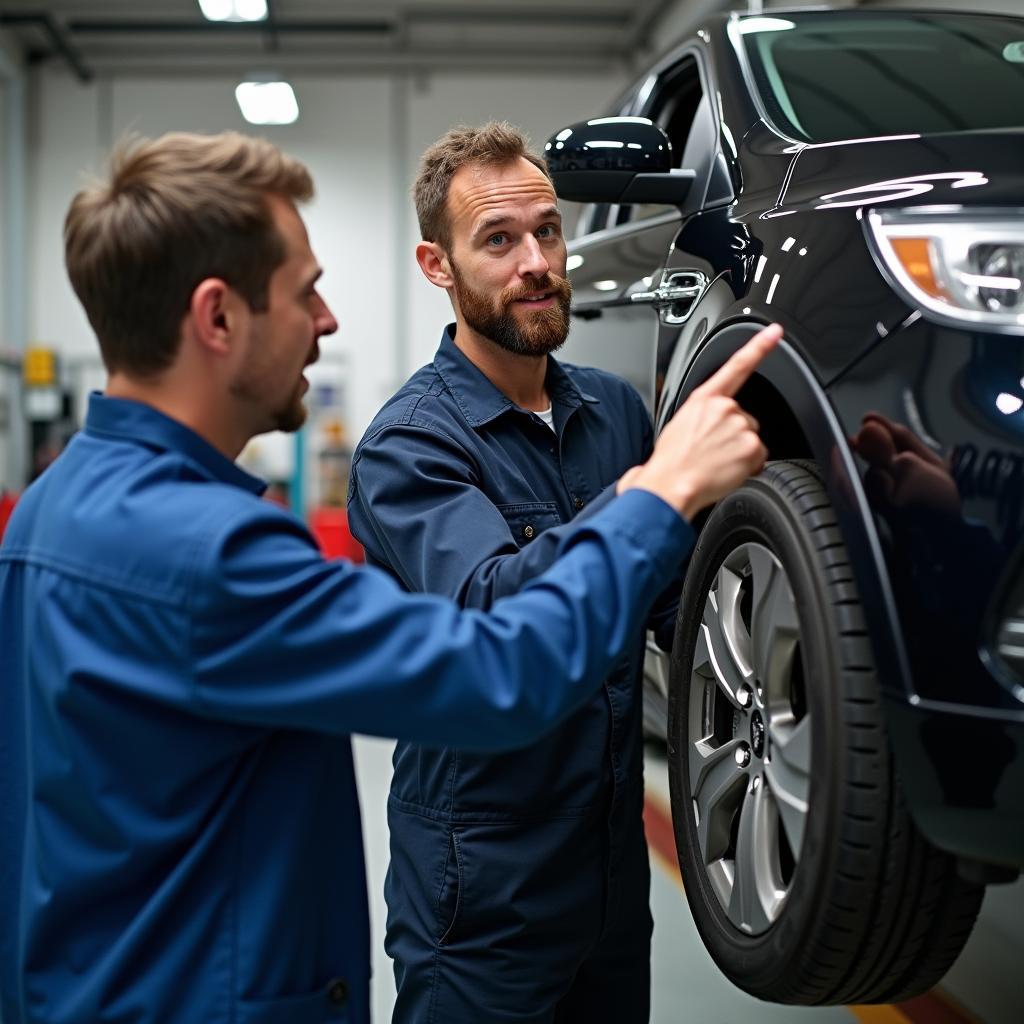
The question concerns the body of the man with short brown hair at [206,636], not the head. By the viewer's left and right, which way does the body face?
facing away from the viewer and to the right of the viewer

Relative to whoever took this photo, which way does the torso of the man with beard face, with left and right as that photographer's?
facing the viewer and to the right of the viewer

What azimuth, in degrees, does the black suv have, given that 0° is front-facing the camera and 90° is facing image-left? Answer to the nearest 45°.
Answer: approximately 315°

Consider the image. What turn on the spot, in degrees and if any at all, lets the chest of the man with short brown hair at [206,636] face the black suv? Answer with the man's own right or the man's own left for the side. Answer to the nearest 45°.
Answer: approximately 45° to the man's own right

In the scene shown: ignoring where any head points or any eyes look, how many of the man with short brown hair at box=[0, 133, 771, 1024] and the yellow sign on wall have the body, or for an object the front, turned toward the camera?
1

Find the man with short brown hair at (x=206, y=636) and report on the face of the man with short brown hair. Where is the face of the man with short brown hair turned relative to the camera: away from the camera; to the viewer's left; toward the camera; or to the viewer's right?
to the viewer's right

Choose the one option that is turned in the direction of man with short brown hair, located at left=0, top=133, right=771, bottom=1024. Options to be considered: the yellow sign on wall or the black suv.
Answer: the yellow sign on wall

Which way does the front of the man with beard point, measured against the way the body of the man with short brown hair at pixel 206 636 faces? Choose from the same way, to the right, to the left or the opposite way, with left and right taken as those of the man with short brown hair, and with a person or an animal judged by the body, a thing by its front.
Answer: to the right

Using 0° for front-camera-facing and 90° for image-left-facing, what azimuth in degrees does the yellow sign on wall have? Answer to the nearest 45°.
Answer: approximately 0°
